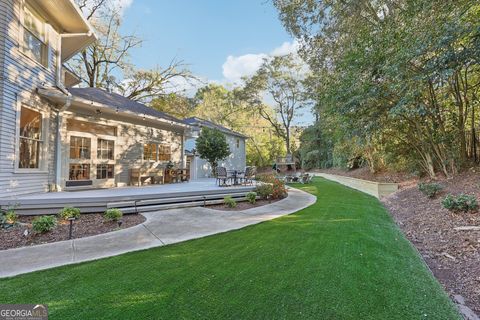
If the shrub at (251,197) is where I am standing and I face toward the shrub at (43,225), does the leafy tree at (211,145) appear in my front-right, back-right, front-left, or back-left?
back-right

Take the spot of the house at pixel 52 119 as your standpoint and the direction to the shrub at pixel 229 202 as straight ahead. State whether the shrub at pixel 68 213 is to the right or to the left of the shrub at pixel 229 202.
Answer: right
